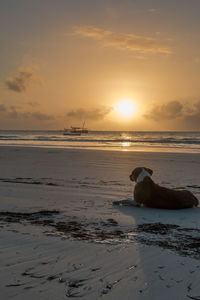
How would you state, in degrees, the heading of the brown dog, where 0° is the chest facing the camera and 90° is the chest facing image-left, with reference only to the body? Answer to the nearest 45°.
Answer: approximately 90°
